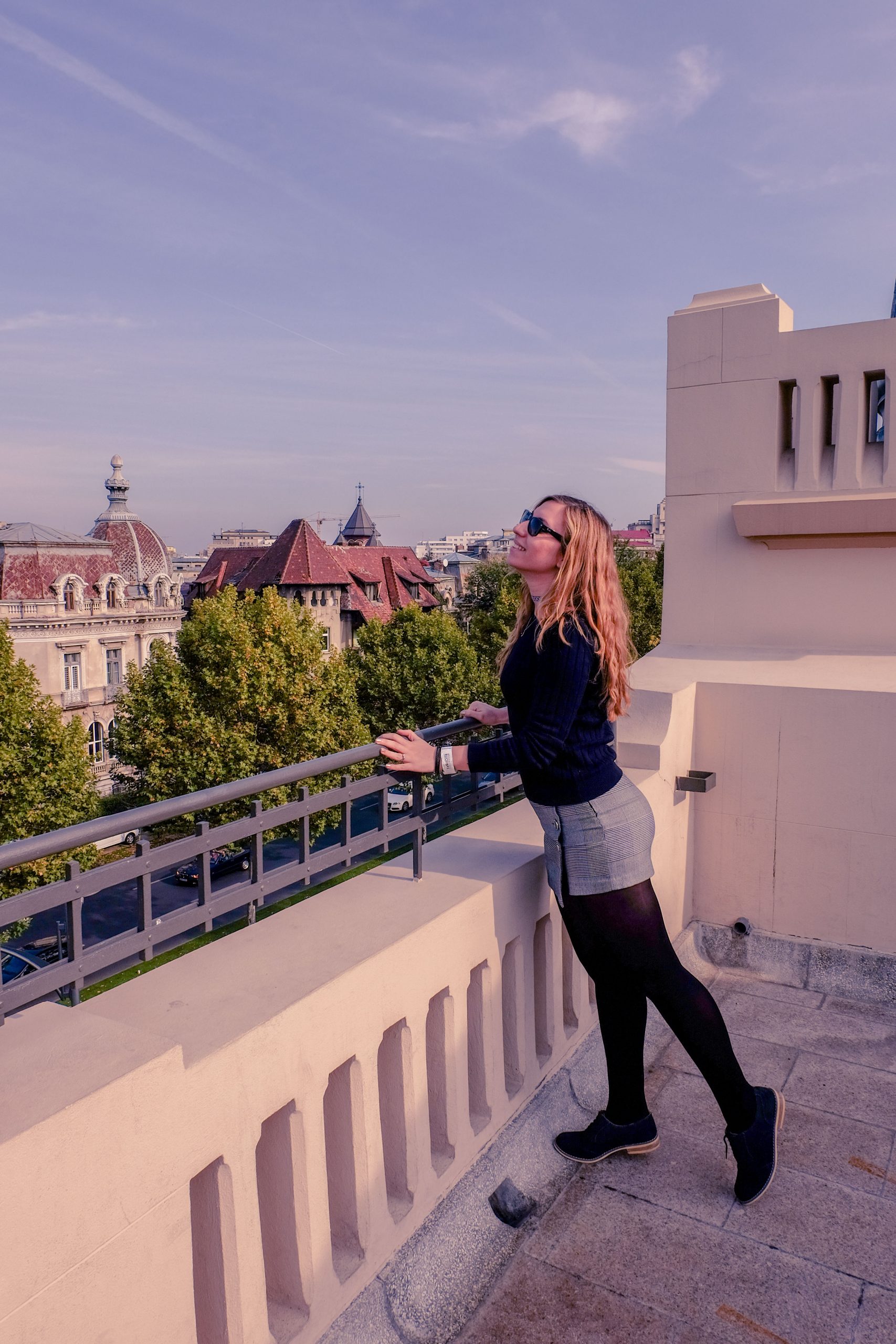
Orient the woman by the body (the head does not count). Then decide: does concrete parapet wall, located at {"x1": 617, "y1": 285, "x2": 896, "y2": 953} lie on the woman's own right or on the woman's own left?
on the woman's own right

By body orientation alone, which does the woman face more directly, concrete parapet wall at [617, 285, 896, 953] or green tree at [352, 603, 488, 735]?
the green tree

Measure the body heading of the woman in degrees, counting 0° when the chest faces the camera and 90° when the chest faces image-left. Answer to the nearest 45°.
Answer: approximately 90°

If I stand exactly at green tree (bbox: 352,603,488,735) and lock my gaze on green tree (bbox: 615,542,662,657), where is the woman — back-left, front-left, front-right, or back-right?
back-right

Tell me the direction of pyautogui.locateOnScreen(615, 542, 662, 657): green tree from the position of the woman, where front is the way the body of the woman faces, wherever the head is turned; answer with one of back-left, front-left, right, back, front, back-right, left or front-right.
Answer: right

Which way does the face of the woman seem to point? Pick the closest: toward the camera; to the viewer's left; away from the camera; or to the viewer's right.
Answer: to the viewer's left

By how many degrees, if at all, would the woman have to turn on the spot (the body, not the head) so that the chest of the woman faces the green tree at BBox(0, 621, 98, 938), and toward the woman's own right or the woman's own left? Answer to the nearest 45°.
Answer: approximately 45° to the woman's own right
